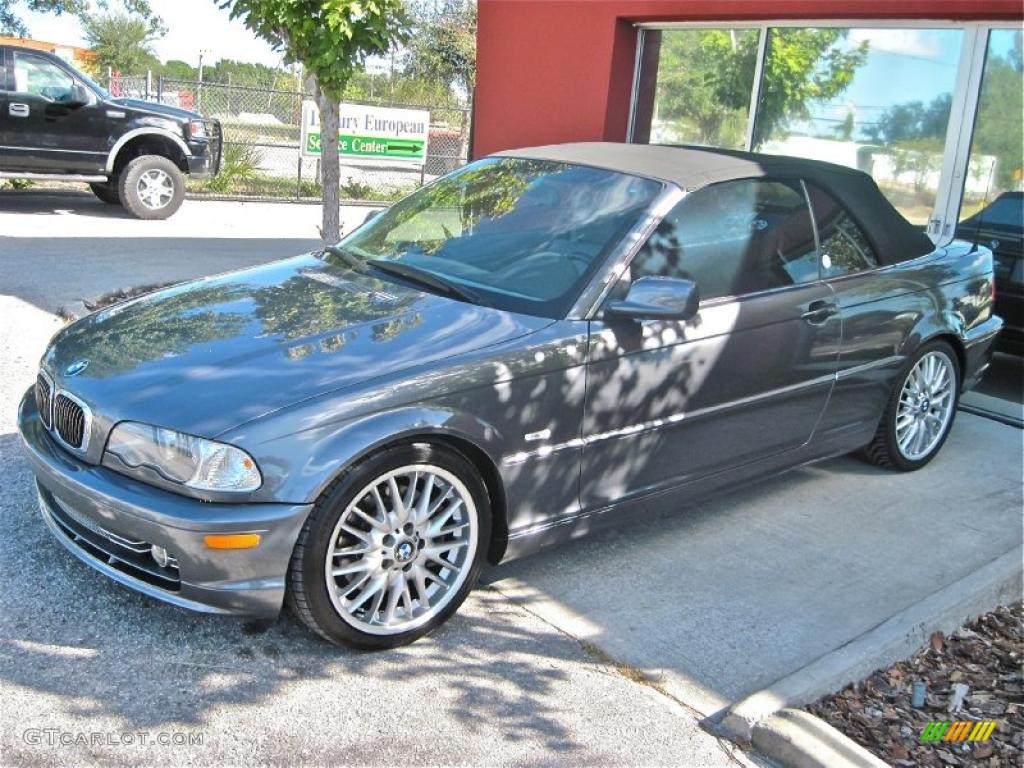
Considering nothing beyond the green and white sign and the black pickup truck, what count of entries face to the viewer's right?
1

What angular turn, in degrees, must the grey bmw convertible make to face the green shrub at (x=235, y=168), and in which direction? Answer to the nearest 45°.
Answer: approximately 135° to its right

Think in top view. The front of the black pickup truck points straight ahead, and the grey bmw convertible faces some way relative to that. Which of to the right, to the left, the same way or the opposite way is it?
the opposite way

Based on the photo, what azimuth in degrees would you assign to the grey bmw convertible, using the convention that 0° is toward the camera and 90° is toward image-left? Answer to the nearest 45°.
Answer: approximately 45°

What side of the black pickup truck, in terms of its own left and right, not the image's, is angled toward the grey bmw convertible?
right

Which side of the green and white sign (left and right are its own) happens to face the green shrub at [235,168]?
right

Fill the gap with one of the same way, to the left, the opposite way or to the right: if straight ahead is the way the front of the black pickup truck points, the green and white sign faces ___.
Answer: to the right

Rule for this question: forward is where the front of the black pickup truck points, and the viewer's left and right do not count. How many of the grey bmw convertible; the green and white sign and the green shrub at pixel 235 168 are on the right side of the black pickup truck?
1

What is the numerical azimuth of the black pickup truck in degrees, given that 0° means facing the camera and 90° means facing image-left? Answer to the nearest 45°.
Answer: approximately 270°

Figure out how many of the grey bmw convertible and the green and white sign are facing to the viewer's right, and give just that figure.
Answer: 0
